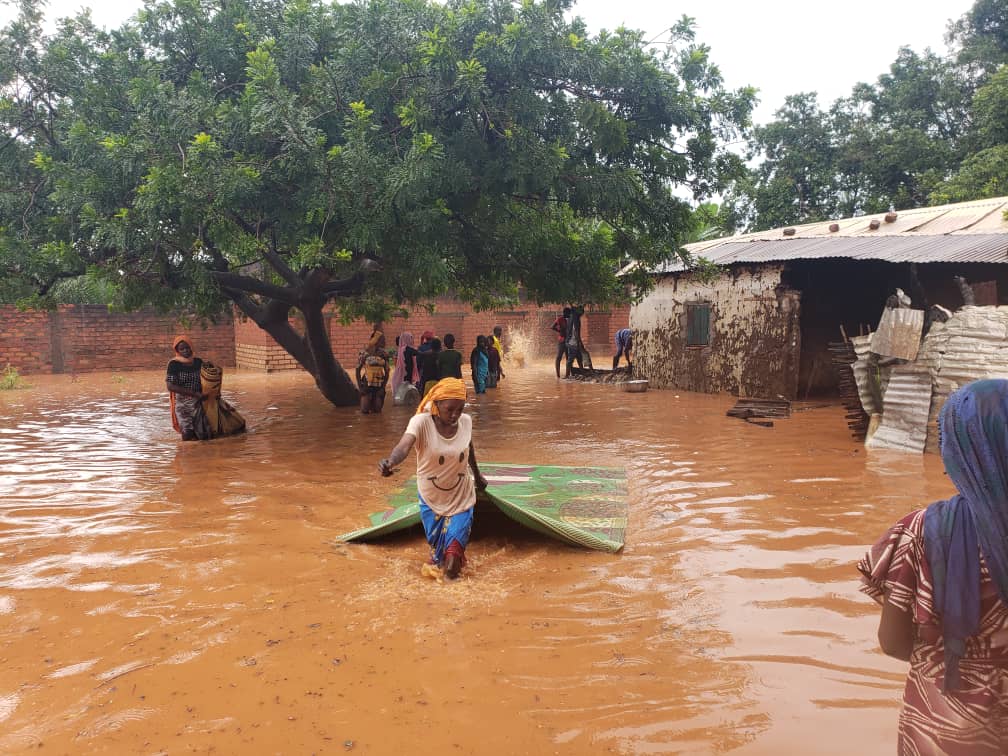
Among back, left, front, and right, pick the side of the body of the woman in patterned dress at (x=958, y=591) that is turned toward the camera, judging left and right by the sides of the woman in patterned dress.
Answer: back

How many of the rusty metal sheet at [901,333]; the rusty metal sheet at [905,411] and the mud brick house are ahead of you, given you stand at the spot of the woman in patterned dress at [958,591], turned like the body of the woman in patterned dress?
3

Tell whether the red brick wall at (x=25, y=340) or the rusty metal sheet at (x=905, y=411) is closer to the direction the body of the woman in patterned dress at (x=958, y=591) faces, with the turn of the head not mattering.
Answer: the rusty metal sheet

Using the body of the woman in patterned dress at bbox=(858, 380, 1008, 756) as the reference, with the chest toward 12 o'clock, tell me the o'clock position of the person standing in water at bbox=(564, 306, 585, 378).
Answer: The person standing in water is roughly at 11 o'clock from the woman in patterned dress.

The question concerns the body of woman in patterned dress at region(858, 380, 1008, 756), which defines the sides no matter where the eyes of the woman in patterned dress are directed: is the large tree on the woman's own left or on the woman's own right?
on the woman's own left

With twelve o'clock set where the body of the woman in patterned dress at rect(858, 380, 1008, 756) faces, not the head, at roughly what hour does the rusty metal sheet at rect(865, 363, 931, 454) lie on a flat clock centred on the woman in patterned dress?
The rusty metal sheet is roughly at 12 o'clock from the woman in patterned dress.

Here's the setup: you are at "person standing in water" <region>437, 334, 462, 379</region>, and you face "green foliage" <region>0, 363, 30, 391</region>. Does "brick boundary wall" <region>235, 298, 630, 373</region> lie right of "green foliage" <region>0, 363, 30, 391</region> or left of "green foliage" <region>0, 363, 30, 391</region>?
right

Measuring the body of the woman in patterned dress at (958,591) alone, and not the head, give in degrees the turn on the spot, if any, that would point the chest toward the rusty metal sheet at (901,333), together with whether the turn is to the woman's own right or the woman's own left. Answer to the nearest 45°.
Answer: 0° — they already face it

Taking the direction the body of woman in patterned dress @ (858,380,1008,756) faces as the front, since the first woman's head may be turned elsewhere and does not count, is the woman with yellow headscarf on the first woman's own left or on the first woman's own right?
on the first woman's own left

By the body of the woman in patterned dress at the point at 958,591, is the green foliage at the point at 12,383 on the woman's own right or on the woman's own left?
on the woman's own left

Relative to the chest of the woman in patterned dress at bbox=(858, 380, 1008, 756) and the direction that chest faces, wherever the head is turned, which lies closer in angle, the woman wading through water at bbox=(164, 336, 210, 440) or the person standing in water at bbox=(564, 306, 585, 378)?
the person standing in water
